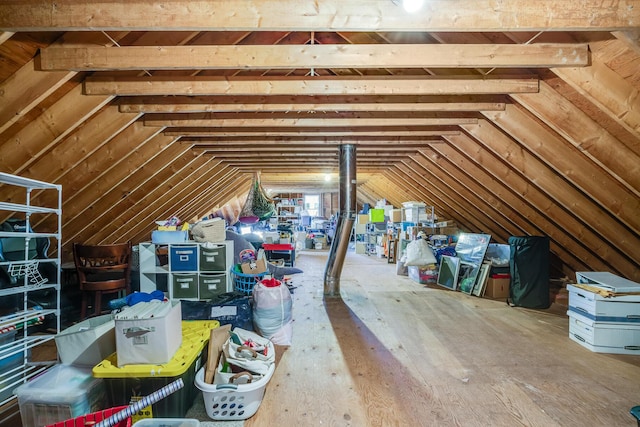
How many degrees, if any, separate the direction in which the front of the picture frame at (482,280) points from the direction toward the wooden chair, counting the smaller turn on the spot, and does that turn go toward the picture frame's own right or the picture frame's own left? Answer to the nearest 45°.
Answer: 0° — it already faces it

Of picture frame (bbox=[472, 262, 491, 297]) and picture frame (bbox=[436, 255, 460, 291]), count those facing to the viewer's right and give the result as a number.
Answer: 0

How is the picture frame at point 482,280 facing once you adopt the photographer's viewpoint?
facing the viewer and to the left of the viewer

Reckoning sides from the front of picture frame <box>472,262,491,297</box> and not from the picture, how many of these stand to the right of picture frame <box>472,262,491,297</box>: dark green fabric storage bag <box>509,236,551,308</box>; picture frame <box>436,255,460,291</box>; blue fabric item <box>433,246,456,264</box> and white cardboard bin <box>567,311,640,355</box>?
2

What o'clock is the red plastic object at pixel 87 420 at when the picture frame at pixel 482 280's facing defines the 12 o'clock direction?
The red plastic object is roughly at 11 o'clock from the picture frame.

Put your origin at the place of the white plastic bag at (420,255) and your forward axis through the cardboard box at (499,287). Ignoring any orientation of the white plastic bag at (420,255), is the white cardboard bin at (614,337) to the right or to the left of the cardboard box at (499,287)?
right

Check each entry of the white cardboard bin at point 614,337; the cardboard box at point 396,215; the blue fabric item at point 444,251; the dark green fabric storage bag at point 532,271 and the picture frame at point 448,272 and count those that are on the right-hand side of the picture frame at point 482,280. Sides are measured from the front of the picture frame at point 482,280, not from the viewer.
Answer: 3

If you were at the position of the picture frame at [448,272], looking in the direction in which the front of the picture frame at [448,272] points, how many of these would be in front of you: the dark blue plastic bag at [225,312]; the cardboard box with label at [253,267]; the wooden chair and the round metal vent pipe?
4

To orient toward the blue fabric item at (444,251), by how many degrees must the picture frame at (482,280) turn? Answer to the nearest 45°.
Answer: approximately 90° to its right

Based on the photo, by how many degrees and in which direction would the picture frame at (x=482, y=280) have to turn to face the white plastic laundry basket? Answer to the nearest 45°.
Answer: approximately 45° to its left

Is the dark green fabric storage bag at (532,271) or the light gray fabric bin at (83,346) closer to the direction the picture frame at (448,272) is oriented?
the light gray fabric bin

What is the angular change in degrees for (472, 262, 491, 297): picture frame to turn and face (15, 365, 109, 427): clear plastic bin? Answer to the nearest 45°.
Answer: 0° — it already faces it
